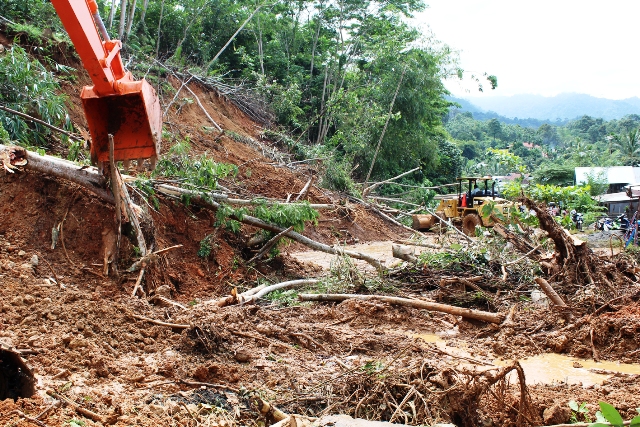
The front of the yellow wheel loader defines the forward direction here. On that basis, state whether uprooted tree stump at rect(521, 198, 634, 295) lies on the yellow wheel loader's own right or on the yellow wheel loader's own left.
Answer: on the yellow wheel loader's own left

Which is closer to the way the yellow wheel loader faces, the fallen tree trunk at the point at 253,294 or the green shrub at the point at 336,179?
the green shrub

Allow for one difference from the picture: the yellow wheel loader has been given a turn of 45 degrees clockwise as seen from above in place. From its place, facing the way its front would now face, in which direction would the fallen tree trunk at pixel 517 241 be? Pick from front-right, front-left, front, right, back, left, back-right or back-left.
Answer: back-left

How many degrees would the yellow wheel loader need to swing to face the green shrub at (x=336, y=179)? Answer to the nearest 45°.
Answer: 0° — it already faces it

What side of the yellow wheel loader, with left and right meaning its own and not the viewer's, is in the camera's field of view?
left

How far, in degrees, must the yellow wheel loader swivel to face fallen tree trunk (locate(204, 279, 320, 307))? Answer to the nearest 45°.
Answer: approximately 90° to its left

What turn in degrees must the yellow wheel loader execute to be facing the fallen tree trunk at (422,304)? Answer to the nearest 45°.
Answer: approximately 90° to its left

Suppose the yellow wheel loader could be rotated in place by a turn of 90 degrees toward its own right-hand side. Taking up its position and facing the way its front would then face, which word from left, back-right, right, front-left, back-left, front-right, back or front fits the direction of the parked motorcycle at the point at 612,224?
front-right

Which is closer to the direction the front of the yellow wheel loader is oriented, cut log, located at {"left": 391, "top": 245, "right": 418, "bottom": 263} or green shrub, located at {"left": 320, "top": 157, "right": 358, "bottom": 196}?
the green shrub
